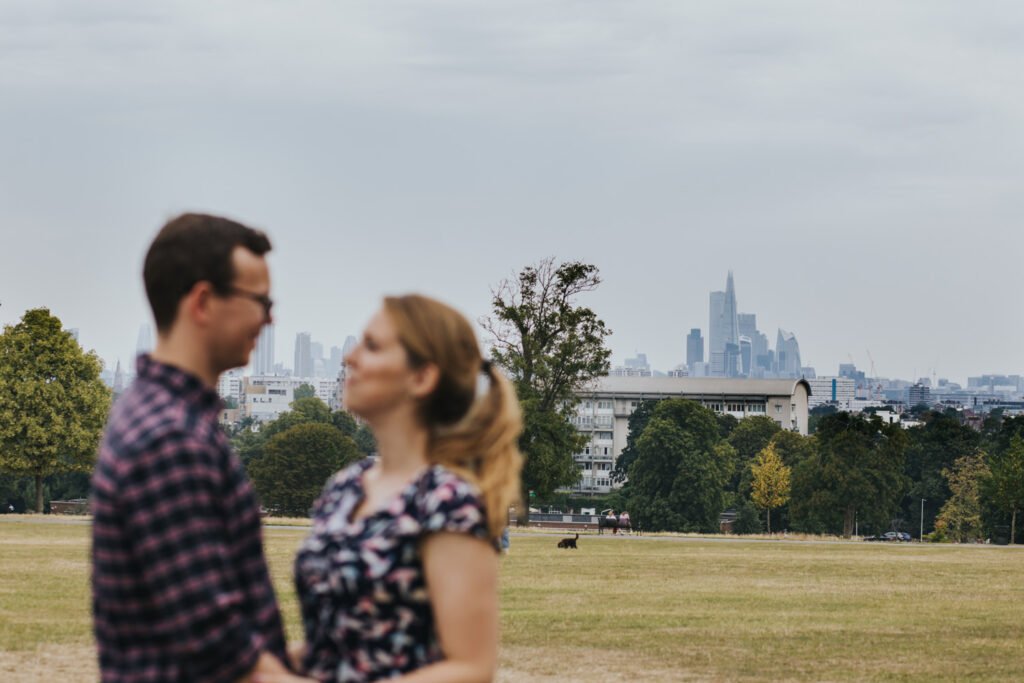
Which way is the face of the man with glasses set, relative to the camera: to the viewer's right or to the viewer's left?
to the viewer's right

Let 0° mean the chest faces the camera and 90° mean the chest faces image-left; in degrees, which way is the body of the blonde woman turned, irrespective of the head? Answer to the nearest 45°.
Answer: approximately 45°

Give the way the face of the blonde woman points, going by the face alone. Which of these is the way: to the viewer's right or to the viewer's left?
to the viewer's left

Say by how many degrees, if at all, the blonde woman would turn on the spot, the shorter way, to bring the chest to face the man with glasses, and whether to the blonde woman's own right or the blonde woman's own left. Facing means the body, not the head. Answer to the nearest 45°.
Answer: approximately 45° to the blonde woman's own right
